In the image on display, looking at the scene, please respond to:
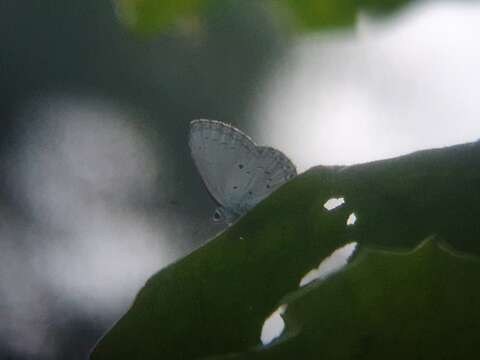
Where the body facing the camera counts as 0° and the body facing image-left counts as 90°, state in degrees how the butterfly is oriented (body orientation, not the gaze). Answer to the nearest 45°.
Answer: approximately 90°
